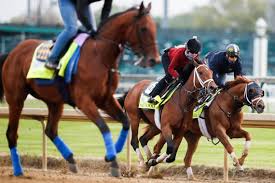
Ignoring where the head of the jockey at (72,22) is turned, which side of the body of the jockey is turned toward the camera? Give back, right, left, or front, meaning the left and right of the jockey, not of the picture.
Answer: right

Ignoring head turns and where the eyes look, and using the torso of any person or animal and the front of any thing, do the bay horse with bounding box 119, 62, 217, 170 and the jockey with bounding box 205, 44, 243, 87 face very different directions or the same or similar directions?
same or similar directions

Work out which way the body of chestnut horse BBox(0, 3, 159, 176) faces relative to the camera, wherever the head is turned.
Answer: to the viewer's right

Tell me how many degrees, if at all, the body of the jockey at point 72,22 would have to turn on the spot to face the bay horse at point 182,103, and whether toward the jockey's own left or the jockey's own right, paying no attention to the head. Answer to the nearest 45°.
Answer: approximately 45° to the jockey's own left

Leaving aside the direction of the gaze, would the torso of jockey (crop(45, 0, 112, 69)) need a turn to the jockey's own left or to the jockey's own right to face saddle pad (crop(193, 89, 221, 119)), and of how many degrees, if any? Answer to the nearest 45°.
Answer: approximately 45° to the jockey's own left

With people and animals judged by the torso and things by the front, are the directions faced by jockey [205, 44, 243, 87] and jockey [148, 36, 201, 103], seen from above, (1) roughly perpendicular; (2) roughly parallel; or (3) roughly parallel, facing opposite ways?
roughly parallel

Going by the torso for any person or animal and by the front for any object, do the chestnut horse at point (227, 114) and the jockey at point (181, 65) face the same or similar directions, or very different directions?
same or similar directions

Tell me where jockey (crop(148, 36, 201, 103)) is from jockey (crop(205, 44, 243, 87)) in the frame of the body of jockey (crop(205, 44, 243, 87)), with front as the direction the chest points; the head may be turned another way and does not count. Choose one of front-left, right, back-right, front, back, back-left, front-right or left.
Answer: right

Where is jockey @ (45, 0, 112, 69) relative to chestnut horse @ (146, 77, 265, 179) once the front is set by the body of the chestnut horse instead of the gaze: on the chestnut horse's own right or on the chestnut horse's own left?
on the chestnut horse's own right
